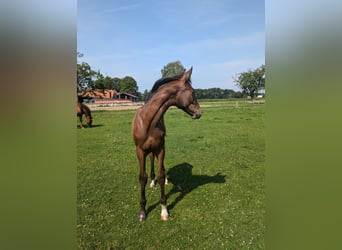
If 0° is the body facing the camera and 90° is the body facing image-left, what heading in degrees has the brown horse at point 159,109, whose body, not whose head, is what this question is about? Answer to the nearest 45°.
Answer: approximately 0°
